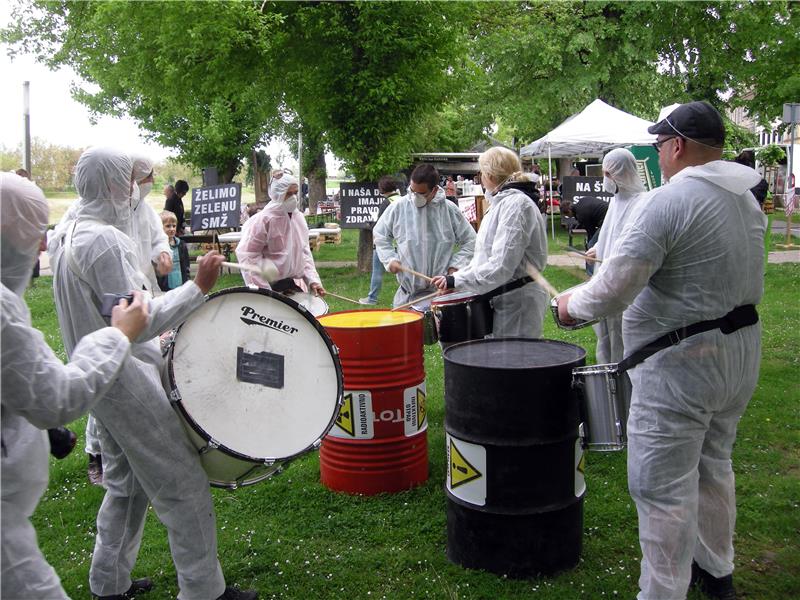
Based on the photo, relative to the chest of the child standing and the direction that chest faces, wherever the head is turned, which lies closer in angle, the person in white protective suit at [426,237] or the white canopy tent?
the person in white protective suit

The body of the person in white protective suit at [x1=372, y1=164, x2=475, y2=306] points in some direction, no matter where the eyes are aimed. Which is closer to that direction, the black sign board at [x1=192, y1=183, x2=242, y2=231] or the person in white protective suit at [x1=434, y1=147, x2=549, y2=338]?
the person in white protective suit

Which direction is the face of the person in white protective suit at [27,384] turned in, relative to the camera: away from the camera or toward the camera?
away from the camera

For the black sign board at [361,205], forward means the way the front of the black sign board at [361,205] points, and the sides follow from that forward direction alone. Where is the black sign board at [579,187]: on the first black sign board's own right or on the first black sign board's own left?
on the first black sign board's own left
